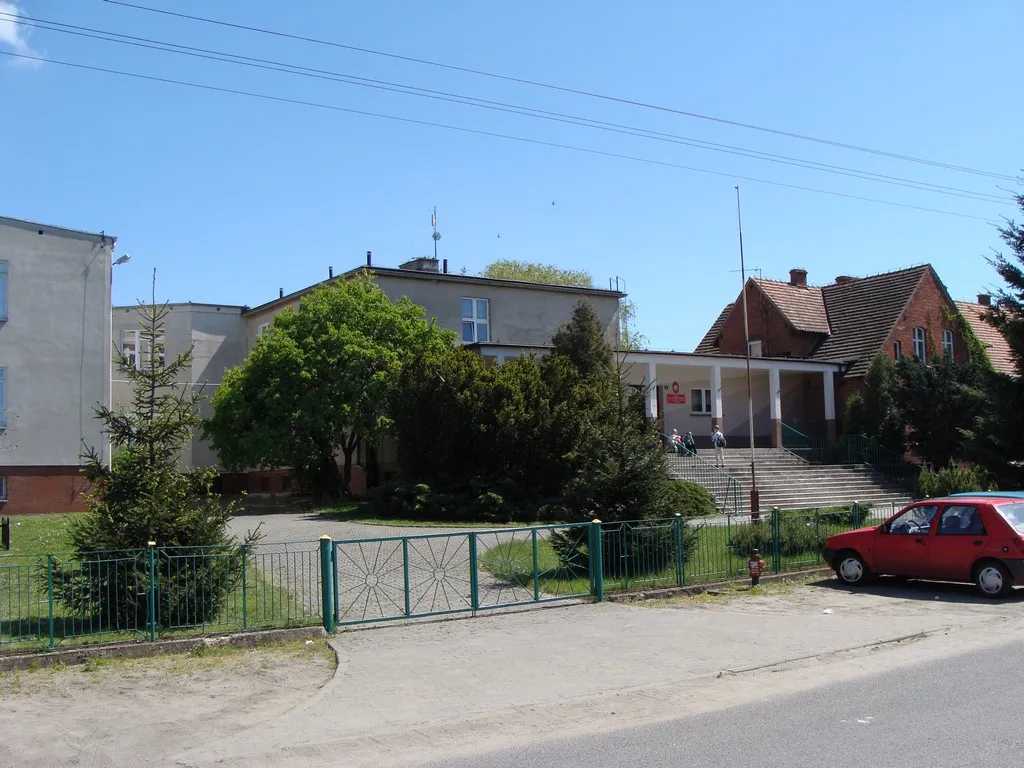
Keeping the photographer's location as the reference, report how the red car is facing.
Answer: facing away from the viewer and to the left of the viewer

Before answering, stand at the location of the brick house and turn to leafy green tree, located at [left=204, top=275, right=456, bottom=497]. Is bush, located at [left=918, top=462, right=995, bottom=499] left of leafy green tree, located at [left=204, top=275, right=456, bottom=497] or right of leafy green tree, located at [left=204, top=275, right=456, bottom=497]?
left

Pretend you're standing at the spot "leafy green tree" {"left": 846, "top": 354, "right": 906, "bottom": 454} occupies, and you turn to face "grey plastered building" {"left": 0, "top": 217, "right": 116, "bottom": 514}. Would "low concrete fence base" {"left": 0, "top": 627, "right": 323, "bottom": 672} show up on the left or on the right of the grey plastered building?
left

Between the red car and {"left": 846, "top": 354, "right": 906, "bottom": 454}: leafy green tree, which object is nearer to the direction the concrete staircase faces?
the red car

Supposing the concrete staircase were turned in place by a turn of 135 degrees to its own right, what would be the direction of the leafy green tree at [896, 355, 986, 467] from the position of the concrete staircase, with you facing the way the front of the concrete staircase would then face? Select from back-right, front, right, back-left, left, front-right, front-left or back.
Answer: right

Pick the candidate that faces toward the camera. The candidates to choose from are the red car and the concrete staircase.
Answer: the concrete staircase

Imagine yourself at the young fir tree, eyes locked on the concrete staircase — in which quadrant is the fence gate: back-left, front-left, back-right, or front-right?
front-right

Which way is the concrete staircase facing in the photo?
toward the camera

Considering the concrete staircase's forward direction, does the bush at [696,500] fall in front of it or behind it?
in front

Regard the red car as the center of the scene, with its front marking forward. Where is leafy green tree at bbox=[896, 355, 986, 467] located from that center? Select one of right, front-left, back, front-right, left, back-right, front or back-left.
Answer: front-right

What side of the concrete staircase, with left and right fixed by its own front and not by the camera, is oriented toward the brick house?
back

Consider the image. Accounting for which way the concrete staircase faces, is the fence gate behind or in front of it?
in front

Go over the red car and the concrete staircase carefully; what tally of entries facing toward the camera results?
1

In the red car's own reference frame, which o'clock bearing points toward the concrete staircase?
The concrete staircase is roughly at 1 o'clock from the red car.

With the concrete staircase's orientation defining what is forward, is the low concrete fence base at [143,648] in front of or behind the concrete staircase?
in front

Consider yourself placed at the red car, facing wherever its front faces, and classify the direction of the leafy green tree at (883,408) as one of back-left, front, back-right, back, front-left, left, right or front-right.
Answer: front-right
